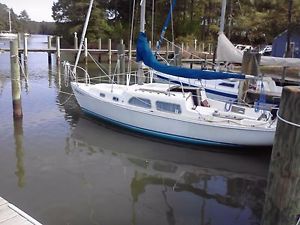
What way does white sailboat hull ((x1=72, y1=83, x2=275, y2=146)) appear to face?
to the viewer's left

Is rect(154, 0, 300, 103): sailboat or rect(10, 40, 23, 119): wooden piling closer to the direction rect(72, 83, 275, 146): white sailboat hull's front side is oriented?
the wooden piling

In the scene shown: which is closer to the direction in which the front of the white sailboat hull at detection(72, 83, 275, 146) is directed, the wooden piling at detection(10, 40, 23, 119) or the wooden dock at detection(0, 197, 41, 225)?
the wooden piling

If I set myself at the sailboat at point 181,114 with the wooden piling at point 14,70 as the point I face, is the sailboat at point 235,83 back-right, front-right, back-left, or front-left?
back-right

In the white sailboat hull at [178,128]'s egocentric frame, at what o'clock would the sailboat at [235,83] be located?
The sailboat is roughly at 4 o'clock from the white sailboat hull.

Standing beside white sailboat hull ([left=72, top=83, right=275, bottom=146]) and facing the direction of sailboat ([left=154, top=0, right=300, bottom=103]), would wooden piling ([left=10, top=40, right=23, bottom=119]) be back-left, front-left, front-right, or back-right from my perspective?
back-left

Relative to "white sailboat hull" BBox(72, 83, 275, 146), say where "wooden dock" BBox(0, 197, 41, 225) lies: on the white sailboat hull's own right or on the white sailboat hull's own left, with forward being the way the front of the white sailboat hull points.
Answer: on the white sailboat hull's own left

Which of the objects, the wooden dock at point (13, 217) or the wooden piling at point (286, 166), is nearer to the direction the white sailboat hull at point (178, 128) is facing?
the wooden dock

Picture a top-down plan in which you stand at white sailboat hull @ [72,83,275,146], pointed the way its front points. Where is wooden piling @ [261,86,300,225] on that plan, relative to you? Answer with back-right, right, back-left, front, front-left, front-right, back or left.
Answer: left

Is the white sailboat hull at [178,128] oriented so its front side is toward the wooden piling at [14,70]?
yes
